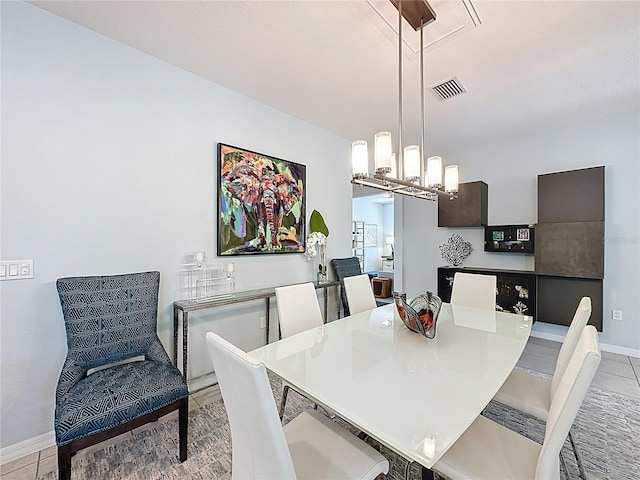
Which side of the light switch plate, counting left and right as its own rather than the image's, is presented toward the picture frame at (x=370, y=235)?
left

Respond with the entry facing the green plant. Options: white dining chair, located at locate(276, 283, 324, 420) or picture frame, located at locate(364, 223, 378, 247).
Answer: the picture frame

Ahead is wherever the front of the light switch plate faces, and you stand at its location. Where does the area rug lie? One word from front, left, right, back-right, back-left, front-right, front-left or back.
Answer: front-left

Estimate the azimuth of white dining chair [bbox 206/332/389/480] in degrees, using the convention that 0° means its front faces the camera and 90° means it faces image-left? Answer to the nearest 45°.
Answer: approximately 225°

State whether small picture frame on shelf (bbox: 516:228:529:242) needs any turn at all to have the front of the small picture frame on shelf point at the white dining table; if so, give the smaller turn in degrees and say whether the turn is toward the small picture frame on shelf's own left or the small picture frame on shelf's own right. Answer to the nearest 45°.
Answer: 0° — it already faces it

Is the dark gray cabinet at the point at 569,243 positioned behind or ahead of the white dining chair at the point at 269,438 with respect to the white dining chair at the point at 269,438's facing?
ahead

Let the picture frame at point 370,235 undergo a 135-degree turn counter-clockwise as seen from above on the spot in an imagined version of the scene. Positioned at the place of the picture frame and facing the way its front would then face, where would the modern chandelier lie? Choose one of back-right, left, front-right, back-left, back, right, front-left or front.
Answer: back-right

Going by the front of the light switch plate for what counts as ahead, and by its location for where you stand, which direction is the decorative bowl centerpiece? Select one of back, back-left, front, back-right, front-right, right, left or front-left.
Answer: front-left

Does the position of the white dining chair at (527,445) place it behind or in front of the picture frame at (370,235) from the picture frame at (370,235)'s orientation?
in front

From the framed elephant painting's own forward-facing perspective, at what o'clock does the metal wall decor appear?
The metal wall decor is roughly at 10 o'clock from the framed elephant painting.

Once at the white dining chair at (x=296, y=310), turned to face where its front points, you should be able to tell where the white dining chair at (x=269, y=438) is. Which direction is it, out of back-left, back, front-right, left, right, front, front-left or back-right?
front-right

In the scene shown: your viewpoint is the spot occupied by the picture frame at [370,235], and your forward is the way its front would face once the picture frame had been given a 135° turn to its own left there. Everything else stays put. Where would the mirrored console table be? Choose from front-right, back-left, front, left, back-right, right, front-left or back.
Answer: back-right

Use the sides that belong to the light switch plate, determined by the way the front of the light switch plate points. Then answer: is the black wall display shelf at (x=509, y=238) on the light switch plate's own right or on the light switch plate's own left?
on the light switch plate's own left
